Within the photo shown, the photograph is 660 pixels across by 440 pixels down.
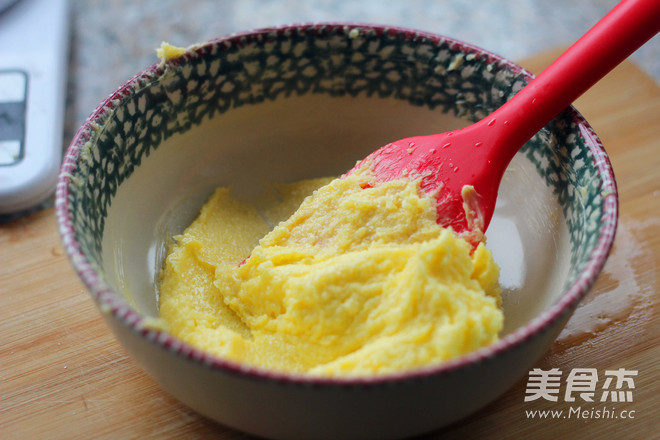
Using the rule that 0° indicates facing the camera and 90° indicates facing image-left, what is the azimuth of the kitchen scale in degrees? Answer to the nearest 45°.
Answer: approximately 0°

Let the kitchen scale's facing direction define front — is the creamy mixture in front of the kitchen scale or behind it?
in front

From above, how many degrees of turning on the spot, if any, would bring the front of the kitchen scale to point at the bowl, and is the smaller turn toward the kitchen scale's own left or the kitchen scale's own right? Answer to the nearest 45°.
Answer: approximately 45° to the kitchen scale's own left
